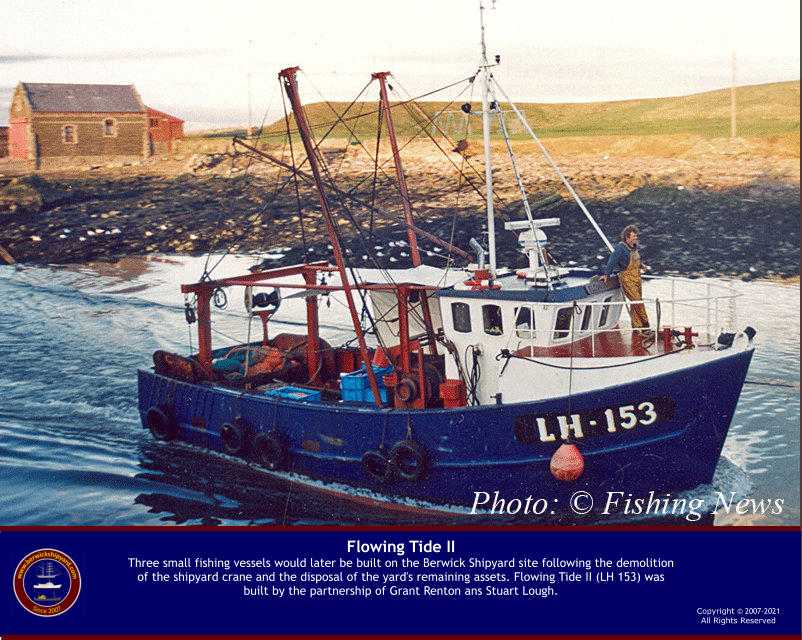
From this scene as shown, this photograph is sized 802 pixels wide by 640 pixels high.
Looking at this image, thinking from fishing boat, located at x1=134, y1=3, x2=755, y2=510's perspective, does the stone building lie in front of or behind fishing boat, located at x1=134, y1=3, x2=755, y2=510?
behind

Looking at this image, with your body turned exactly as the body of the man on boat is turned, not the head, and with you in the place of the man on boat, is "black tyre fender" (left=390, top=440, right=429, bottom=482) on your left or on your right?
on your right

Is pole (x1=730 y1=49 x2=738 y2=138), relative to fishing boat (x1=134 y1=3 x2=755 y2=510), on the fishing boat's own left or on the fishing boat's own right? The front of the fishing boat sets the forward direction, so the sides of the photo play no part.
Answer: on the fishing boat's own left
